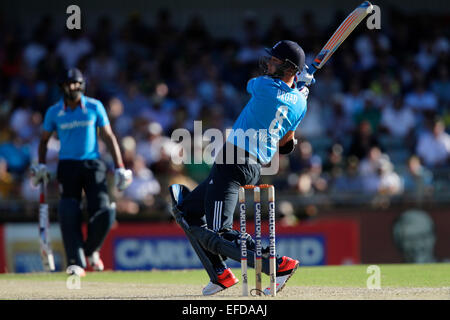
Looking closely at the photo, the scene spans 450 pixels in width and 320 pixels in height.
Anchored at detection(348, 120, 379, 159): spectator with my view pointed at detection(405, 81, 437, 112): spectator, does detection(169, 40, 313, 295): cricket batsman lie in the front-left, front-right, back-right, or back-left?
back-right

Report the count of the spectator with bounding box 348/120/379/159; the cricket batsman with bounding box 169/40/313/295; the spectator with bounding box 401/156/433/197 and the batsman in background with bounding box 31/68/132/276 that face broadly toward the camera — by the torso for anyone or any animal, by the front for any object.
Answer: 3

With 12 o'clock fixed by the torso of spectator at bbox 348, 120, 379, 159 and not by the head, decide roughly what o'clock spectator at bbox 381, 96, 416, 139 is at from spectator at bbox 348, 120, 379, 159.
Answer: spectator at bbox 381, 96, 416, 139 is roughly at 7 o'clock from spectator at bbox 348, 120, 379, 159.

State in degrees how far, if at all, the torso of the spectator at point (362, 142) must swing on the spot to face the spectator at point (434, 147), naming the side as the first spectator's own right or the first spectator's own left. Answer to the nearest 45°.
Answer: approximately 90° to the first spectator's own left

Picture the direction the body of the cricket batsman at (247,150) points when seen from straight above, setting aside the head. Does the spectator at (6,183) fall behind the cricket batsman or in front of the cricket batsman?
in front

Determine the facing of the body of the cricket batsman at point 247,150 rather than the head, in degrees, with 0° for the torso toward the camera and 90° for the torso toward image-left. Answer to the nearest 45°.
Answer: approximately 135°

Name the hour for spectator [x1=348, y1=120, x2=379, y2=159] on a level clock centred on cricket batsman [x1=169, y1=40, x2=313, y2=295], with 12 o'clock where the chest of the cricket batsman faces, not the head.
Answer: The spectator is roughly at 2 o'clock from the cricket batsman.
